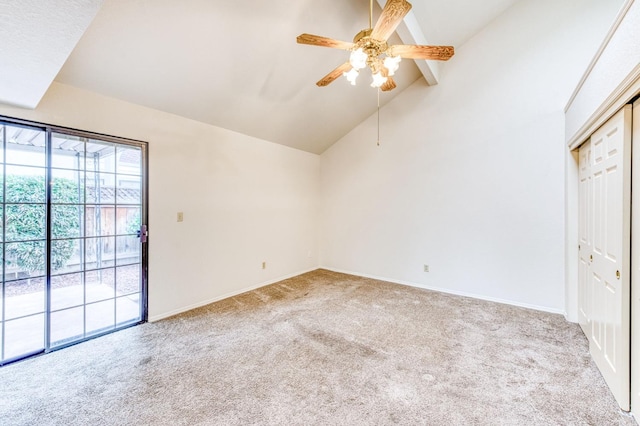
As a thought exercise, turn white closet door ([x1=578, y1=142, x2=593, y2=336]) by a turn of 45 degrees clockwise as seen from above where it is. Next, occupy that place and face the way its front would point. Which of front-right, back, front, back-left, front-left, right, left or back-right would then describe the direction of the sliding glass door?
left

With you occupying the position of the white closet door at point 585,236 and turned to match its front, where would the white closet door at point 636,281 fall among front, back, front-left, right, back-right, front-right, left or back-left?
left

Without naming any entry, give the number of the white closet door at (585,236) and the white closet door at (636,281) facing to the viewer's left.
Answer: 2

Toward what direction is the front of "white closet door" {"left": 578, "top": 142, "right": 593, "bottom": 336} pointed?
to the viewer's left

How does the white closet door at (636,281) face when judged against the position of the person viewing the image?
facing to the left of the viewer

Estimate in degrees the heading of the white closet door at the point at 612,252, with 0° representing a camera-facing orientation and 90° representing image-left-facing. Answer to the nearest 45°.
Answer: approximately 90°

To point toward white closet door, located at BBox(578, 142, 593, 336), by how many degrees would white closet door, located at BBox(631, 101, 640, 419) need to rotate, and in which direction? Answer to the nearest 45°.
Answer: approximately 90° to its right

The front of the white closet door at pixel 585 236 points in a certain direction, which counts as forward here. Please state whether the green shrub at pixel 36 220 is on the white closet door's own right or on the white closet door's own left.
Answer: on the white closet door's own left

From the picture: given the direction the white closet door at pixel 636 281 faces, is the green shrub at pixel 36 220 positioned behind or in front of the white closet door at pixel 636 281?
in front
